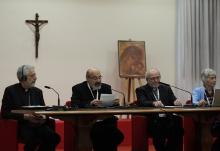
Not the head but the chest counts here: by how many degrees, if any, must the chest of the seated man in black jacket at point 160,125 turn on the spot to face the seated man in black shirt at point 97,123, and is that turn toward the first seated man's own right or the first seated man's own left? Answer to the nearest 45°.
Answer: approximately 135° to the first seated man's own right

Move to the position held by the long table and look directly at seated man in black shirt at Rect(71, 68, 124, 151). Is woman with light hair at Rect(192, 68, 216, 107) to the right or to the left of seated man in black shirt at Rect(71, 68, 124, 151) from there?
right

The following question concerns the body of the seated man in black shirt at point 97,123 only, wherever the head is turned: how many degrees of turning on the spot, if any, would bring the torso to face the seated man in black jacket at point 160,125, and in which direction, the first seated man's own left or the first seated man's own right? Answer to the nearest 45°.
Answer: approximately 45° to the first seated man's own left

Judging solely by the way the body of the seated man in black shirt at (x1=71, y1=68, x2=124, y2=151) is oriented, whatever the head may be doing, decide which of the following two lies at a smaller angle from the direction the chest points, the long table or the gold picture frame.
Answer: the long table

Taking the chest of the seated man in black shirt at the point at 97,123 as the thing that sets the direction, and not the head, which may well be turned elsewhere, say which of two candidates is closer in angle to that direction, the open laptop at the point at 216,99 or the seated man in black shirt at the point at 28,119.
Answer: the open laptop

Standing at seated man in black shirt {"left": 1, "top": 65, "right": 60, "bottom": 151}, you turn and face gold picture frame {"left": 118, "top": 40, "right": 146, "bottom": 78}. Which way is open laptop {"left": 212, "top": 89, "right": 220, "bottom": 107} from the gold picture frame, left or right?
right

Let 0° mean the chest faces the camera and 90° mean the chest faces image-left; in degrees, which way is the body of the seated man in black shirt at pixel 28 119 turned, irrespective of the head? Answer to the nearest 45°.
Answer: approximately 315°

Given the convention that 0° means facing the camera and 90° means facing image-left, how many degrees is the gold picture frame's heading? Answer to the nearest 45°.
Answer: approximately 0°

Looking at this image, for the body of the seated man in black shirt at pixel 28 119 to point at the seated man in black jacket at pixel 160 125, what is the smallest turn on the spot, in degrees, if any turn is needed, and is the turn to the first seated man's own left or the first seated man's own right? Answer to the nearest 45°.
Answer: approximately 45° to the first seated man's own left

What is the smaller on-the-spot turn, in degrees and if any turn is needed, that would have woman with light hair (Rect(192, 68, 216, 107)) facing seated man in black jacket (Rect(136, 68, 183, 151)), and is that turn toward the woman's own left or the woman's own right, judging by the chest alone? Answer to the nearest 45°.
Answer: approximately 90° to the woman's own right
